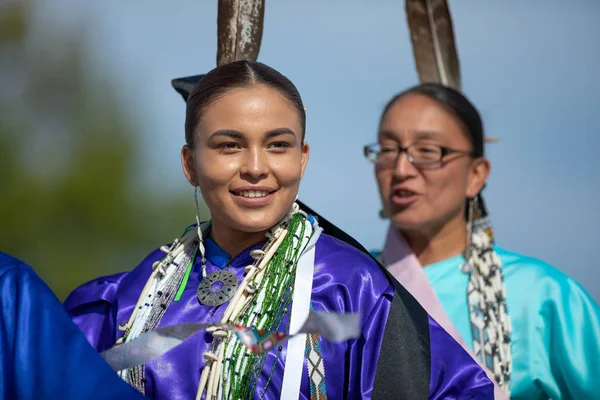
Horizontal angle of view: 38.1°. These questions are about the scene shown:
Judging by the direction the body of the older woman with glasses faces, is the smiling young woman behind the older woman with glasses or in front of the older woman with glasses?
in front

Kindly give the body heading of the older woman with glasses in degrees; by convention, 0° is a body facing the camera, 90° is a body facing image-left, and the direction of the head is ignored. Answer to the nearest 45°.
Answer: approximately 45°

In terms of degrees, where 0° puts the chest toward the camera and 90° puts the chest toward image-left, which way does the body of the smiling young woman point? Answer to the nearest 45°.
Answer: approximately 45°

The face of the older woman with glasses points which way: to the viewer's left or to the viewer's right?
to the viewer's left

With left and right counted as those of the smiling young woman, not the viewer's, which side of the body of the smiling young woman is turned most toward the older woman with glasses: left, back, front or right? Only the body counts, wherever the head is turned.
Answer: back
